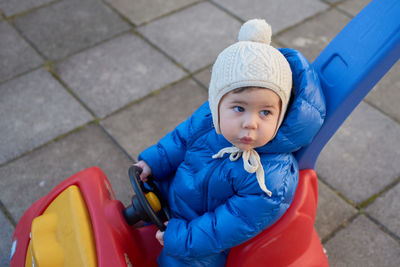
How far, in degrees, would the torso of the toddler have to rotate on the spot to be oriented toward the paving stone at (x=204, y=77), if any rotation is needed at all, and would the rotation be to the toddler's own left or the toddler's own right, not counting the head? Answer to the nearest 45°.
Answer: approximately 135° to the toddler's own right

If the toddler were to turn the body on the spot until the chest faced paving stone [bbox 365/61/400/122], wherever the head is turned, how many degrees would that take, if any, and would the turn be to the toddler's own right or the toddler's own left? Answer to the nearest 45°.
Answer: approximately 135° to the toddler's own right

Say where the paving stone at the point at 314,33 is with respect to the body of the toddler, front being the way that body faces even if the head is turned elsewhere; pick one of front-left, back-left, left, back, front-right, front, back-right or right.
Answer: back-right

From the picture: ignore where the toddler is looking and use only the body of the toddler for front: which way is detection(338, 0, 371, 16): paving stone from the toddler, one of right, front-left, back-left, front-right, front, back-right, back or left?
back-right

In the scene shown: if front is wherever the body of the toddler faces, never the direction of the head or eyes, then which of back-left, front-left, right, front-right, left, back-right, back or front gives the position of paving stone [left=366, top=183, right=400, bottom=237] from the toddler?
back

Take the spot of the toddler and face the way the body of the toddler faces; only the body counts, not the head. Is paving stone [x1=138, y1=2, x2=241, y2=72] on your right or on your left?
on your right

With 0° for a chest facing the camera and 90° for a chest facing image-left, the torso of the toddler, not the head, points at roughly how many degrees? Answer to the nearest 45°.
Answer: approximately 45°

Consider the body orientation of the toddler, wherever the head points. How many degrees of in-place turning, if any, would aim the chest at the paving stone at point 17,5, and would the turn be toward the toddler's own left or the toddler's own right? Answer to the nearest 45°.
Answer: approximately 90° to the toddler's own right

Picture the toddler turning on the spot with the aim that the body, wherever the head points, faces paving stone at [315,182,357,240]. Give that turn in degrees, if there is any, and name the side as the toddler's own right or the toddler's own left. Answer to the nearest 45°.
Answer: approximately 180°

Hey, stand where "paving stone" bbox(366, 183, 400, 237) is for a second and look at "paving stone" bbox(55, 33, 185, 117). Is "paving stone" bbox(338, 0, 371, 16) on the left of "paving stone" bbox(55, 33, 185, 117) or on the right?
right
